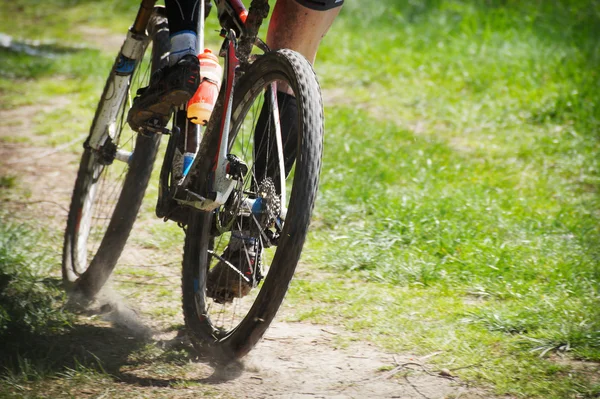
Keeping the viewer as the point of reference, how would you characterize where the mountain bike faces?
facing away from the viewer and to the left of the viewer
